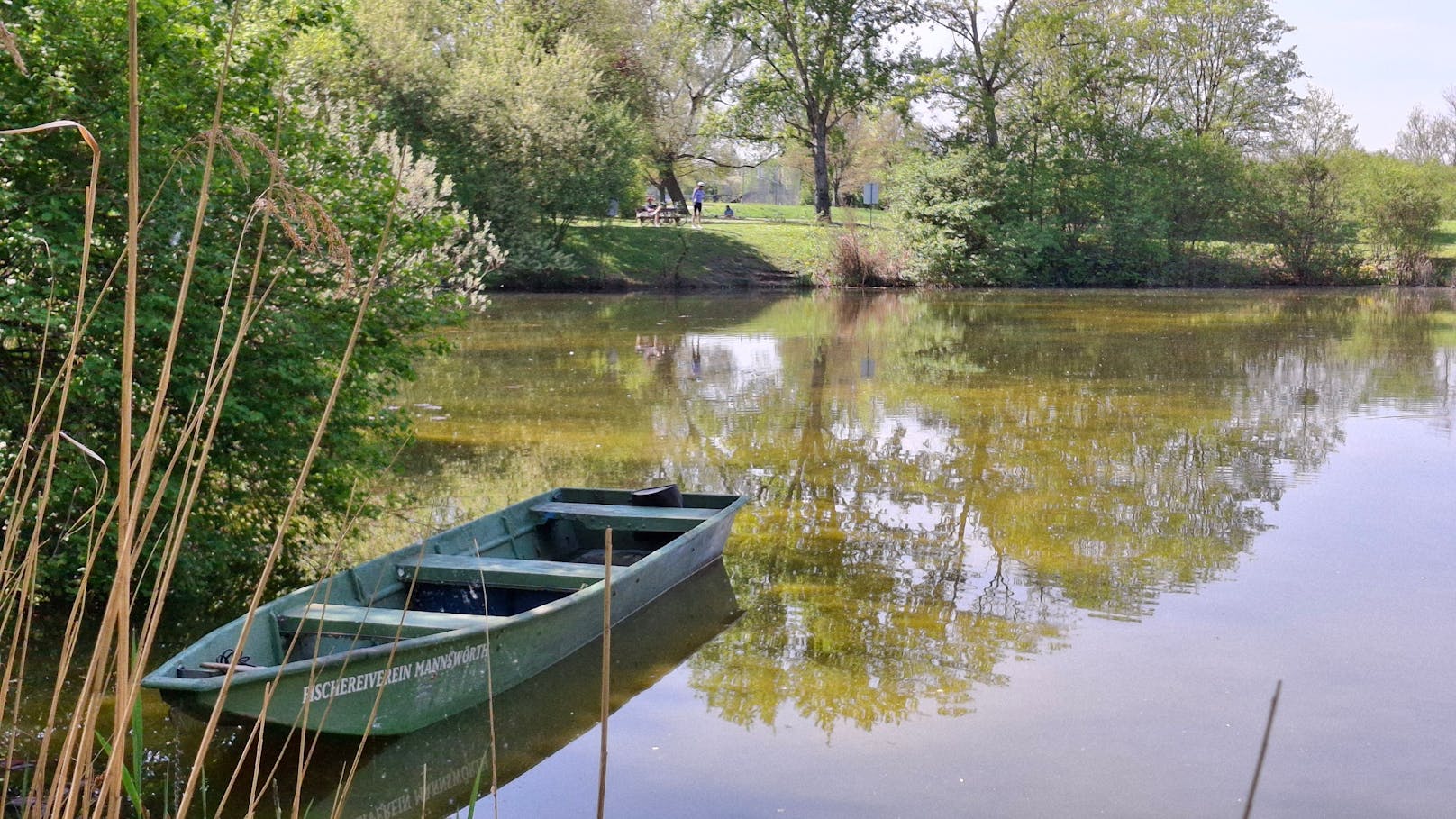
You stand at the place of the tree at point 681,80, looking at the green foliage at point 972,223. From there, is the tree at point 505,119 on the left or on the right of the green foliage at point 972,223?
right

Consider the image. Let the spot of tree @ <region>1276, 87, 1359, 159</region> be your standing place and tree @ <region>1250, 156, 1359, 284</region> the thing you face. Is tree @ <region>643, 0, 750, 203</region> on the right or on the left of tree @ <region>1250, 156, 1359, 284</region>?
right

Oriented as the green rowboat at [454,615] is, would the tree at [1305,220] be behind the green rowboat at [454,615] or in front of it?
behind

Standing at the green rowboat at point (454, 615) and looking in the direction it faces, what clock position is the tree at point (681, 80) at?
The tree is roughly at 5 o'clock from the green rowboat.

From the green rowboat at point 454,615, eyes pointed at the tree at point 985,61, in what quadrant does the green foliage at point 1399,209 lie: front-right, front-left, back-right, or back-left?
front-right

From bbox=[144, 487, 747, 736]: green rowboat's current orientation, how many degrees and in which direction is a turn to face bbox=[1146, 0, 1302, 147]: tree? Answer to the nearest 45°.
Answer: approximately 180°

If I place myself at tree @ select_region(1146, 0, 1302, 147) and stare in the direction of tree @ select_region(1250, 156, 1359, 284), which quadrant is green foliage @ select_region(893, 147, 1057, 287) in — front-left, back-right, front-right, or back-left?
front-right

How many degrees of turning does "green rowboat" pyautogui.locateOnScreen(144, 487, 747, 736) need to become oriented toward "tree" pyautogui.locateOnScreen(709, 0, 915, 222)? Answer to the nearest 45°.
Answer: approximately 135° to its right

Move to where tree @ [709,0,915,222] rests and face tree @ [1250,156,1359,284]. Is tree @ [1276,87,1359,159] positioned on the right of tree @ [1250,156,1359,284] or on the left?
left

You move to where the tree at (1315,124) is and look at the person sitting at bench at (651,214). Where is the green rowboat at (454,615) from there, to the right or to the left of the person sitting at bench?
left

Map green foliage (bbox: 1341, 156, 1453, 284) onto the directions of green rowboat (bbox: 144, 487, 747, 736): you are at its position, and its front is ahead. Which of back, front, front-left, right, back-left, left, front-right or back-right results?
back

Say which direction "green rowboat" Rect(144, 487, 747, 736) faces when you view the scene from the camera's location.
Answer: facing the viewer and to the left of the viewer

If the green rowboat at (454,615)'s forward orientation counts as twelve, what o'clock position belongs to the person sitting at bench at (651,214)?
The person sitting at bench is roughly at 5 o'clock from the green rowboat.

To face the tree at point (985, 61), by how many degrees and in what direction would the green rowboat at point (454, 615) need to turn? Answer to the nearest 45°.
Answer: approximately 180°
